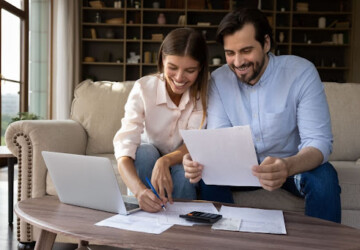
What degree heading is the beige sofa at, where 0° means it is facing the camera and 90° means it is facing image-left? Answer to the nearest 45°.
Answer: approximately 0°

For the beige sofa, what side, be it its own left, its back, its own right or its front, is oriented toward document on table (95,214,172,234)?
front

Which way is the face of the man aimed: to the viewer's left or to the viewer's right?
to the viewer's left

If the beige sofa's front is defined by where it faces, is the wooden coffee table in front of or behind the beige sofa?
in front

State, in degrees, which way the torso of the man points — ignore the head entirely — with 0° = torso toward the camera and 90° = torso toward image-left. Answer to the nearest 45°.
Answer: approximately 45°

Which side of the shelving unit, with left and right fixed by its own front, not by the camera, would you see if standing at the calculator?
front

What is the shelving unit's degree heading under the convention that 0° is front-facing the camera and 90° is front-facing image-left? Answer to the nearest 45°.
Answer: approximately 0°

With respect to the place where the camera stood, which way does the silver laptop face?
facing away from the viewer and to the right of the viewer
